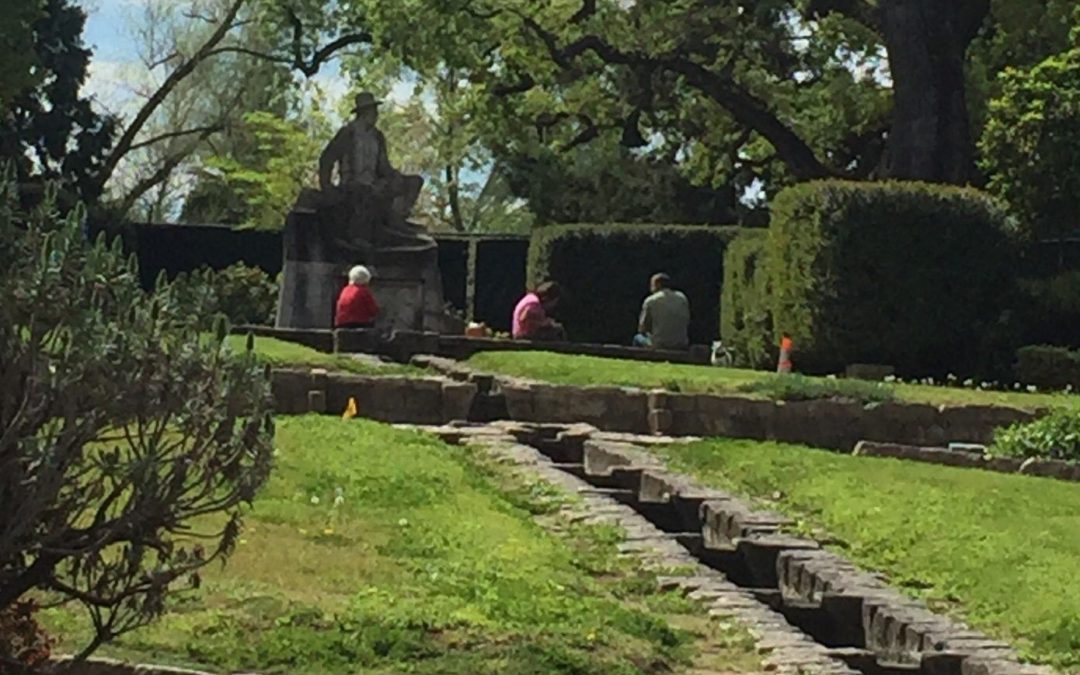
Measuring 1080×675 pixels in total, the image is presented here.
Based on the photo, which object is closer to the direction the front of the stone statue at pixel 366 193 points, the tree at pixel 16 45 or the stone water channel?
the stone water channel

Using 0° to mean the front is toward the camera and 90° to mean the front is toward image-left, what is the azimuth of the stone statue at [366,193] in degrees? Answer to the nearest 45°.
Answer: approximately 315°
